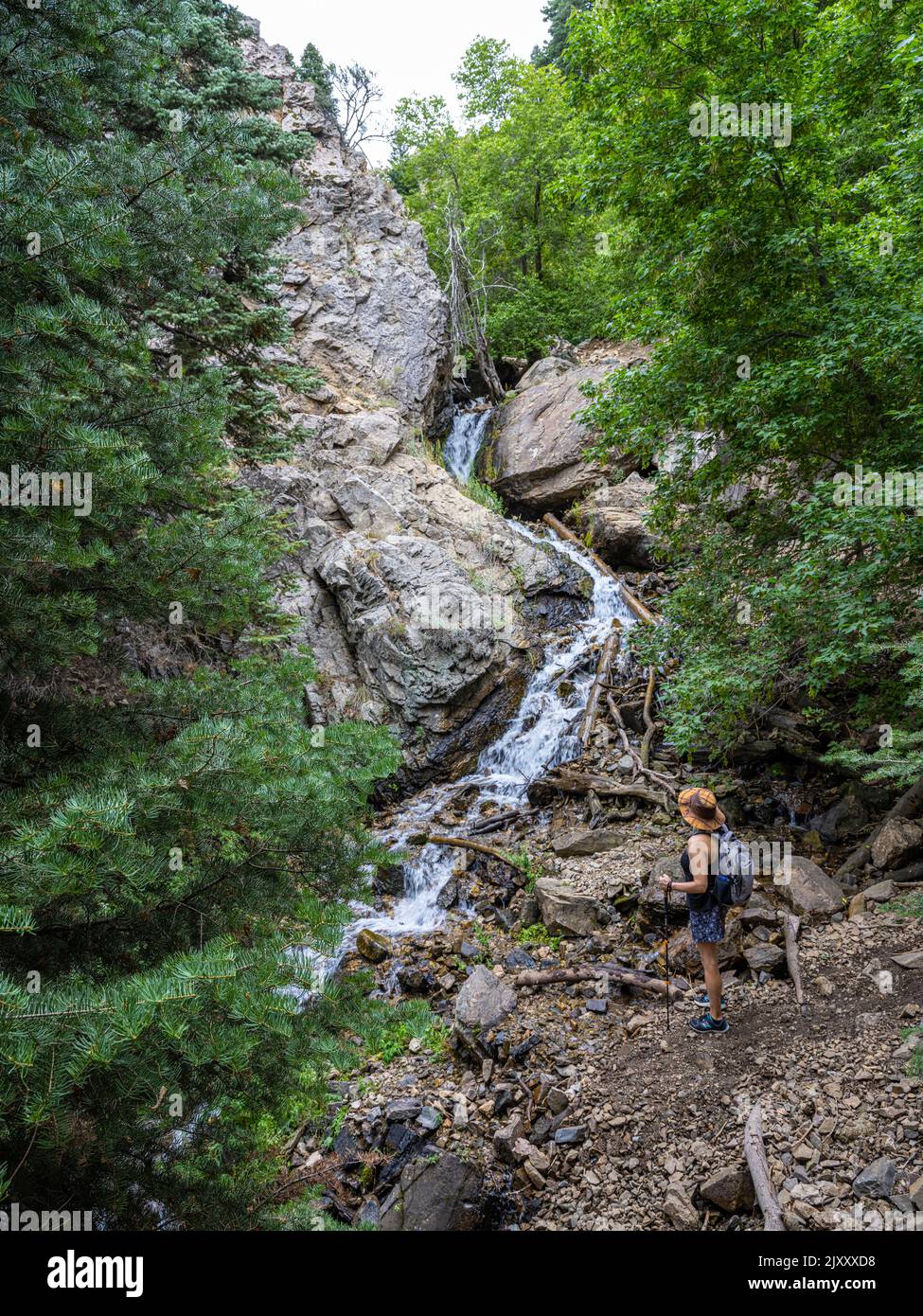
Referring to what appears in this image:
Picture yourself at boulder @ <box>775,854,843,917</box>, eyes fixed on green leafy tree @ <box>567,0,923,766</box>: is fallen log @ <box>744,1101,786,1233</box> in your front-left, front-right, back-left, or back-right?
back-left

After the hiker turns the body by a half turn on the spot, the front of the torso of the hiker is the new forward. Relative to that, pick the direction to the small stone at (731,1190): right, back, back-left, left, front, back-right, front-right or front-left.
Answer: right

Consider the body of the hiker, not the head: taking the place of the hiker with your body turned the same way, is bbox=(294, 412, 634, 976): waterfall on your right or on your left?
on your right

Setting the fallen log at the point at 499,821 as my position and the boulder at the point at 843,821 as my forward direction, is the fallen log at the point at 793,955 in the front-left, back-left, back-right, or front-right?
front-right

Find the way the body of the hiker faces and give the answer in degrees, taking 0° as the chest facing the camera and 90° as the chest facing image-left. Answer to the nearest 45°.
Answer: approximately 90°

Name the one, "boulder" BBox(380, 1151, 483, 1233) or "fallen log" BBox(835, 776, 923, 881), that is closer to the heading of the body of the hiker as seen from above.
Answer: the boulder

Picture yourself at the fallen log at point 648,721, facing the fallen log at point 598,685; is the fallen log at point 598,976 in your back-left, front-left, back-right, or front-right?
back-left

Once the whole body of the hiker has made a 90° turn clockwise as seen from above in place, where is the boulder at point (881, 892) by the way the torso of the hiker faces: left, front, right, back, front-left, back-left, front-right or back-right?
front-right

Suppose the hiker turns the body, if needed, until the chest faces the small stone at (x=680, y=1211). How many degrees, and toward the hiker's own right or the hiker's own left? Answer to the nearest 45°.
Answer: approximately 90° to the hiker's own left

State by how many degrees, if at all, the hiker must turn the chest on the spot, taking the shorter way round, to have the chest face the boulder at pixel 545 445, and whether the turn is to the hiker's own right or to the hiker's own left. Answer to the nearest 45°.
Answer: approximately 90° to the hiker's own right
